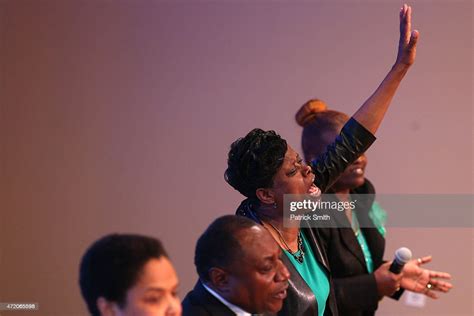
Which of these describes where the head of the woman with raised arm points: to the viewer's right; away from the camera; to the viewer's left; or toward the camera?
to the viewer's right

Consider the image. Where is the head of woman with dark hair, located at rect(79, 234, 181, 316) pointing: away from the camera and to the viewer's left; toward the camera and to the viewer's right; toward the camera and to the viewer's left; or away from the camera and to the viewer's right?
toward the camera and to the viewer's right

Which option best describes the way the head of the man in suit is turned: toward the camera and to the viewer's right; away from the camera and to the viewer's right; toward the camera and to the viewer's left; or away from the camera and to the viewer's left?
toward the camera and to the viewer's right

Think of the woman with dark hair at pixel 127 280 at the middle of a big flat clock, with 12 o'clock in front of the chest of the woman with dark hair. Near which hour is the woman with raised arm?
The woman with raised arm is roughly at 9 o'clock from the woman with dark hair.

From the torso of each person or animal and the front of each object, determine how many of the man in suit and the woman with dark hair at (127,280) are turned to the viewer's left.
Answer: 0

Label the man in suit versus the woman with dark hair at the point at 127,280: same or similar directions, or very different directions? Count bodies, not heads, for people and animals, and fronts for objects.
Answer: same or similar directions

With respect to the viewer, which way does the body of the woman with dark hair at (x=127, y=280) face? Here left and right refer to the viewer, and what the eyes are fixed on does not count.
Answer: facing the viewer and to the right of the viewer
